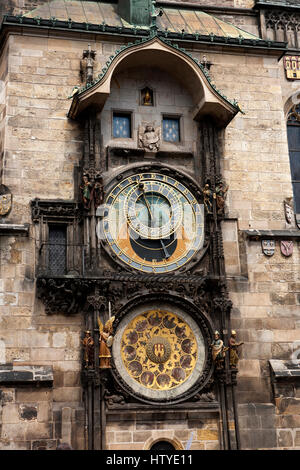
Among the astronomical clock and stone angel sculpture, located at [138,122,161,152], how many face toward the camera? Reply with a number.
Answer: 2

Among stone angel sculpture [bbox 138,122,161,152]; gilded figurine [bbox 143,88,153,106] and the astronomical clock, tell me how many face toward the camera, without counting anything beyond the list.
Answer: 3

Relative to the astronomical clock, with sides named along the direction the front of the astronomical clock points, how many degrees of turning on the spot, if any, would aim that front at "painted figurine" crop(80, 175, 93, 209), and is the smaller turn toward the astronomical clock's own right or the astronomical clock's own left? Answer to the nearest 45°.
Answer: approximately 45° to the astronomical clock's own right

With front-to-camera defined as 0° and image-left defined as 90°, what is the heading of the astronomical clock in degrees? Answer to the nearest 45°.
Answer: approximately 0°
